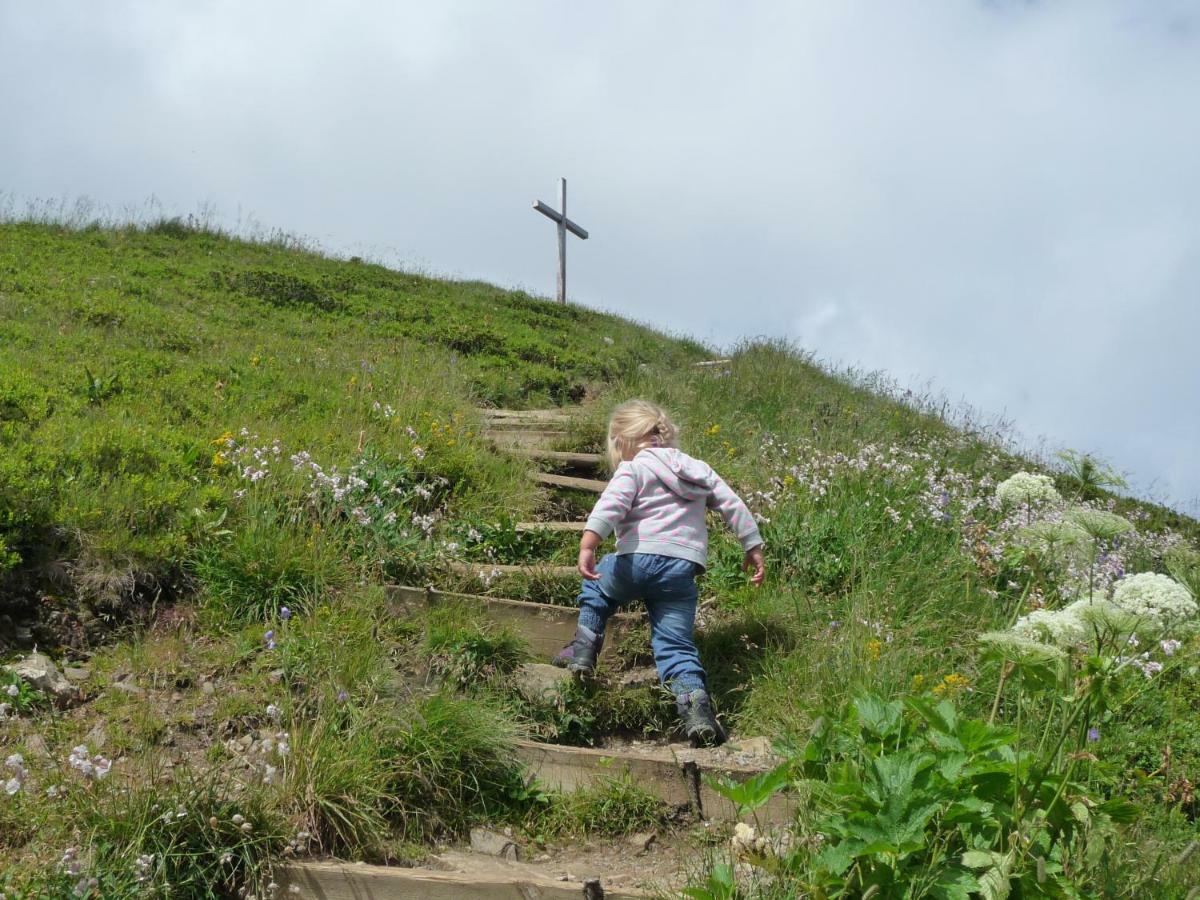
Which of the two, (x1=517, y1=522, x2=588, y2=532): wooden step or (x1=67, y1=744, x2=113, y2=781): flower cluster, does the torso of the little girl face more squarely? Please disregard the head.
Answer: the wooden step

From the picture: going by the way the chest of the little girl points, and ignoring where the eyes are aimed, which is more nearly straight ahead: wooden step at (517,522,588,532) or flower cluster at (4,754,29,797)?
the wooden step

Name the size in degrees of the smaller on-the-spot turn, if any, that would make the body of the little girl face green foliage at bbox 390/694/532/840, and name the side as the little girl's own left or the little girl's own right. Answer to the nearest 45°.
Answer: approximately 90° to the little girl's own left

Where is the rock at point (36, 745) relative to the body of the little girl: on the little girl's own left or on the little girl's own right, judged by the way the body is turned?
on the little girl's own left

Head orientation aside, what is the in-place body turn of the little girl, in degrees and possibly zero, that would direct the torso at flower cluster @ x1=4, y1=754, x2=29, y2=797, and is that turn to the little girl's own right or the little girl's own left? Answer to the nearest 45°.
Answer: approximately 90° to the little girl's own left

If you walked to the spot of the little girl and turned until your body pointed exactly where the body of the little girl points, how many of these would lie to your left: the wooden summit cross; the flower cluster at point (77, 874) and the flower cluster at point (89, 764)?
2

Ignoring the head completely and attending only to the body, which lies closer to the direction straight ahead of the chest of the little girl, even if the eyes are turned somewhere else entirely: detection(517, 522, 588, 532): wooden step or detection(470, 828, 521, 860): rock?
the wooden step

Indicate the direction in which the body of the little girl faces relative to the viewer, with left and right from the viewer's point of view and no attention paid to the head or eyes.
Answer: facing away from the viewer and to the left of the viewer

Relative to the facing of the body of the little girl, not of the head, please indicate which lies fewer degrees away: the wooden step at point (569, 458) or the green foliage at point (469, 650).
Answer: the wooden step

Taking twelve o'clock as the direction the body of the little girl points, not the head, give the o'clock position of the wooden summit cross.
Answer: The wooden summit cross is roughly at 1 o'clock from the little girl.

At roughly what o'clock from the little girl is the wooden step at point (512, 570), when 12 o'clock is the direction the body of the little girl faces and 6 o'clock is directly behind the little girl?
The wooden step is roughly at 12 o'clock from the little girl.

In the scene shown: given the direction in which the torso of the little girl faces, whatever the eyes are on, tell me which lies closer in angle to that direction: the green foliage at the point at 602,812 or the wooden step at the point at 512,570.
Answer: the wooden step
